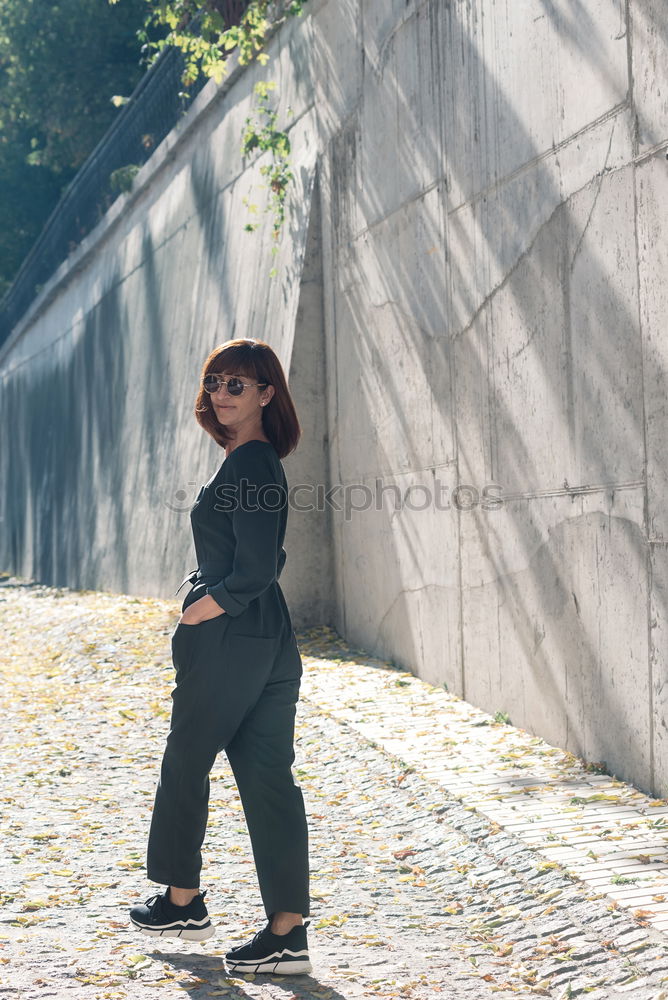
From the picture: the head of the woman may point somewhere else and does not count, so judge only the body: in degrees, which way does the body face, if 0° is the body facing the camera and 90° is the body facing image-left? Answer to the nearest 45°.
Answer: approximately 90°

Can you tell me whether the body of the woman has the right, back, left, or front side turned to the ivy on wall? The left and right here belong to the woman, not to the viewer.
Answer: right
